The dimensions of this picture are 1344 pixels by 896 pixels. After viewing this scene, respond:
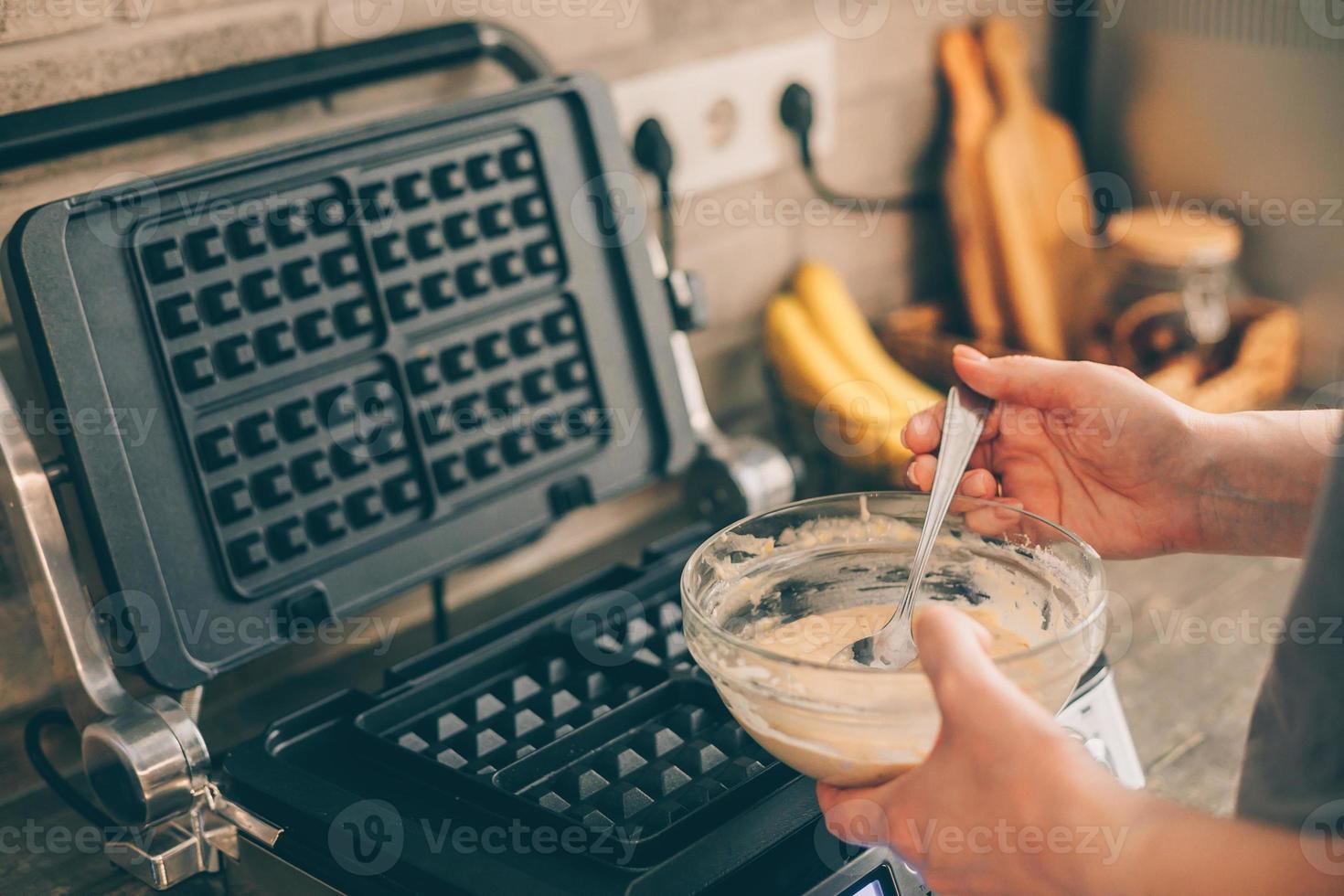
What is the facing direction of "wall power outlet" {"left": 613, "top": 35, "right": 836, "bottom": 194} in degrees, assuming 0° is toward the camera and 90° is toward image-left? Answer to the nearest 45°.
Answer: approximately 315°

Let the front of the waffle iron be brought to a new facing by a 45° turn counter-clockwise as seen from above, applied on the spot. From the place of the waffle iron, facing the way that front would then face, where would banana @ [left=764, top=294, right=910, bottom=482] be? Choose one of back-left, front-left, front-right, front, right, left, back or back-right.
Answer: front-left

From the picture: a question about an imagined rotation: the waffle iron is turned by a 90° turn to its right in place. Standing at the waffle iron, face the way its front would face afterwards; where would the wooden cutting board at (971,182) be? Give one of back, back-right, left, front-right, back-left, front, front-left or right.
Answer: back

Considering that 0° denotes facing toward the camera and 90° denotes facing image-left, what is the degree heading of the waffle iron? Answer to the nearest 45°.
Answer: approximately 315°

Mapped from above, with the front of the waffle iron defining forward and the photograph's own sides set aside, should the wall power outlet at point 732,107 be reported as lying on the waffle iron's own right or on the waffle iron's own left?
on the waffle iron's own left

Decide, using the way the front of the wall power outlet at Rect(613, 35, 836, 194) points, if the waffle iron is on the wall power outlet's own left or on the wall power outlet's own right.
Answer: on the wall power outlet's own right

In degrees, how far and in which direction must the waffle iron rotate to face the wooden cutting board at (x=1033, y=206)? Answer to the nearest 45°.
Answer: approximately 90° to its left
